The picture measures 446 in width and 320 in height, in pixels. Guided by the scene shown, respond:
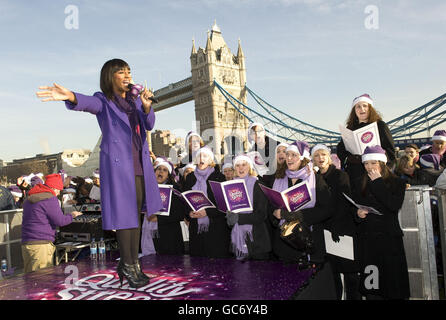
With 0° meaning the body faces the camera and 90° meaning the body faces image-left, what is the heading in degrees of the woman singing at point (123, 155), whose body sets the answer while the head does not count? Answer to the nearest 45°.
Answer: approximately 315°

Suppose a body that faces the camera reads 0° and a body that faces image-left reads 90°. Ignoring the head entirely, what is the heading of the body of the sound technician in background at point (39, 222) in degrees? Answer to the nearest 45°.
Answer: approximately 225°

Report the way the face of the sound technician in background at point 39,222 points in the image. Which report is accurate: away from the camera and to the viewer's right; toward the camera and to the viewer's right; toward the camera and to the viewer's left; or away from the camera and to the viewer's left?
away from the camera and to the viewer's right
